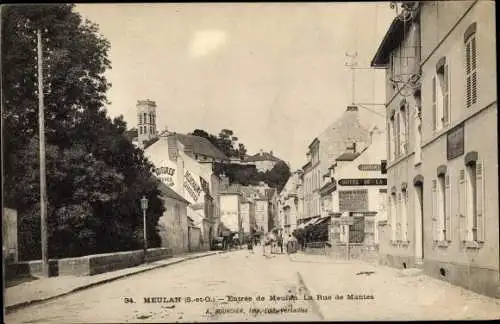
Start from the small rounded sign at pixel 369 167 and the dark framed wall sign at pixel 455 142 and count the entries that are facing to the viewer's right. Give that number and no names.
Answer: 0

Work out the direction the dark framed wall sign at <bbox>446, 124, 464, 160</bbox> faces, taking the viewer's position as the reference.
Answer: facing the viewer and to the left of the viewer

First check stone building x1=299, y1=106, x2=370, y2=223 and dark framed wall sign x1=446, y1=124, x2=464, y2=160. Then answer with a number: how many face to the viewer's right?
0

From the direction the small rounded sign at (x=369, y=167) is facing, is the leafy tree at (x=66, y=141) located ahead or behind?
ahead

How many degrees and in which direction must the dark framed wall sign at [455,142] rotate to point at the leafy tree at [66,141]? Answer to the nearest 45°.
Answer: approximately 45° to its right

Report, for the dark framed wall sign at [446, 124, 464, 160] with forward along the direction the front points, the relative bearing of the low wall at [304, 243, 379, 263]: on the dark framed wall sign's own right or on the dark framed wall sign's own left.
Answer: on the dark framed wall sign's own right

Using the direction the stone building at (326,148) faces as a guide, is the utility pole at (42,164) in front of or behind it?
in front

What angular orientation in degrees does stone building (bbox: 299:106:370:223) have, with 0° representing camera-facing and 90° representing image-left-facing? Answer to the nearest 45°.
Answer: approximately 45°
